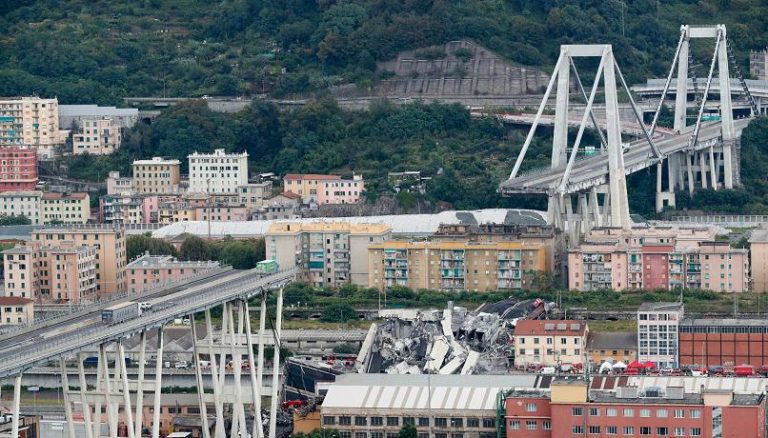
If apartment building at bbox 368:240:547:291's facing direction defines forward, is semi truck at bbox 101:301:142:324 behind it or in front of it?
in front

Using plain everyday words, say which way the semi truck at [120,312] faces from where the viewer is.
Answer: facing away from the viewer and to the right of the viewer

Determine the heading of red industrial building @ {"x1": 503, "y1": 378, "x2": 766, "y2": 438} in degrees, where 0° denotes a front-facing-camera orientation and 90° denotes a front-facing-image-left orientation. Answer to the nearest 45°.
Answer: approximately 0°

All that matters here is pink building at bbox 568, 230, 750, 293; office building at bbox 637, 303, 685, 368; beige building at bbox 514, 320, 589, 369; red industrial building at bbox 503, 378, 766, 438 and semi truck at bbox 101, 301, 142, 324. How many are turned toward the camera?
4

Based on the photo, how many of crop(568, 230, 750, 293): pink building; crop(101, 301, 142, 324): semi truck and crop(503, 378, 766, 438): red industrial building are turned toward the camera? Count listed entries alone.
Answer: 2

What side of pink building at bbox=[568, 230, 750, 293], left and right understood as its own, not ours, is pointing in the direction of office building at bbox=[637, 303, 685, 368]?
front

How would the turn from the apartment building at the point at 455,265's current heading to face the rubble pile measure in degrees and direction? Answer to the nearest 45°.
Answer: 0° — it already faces it
